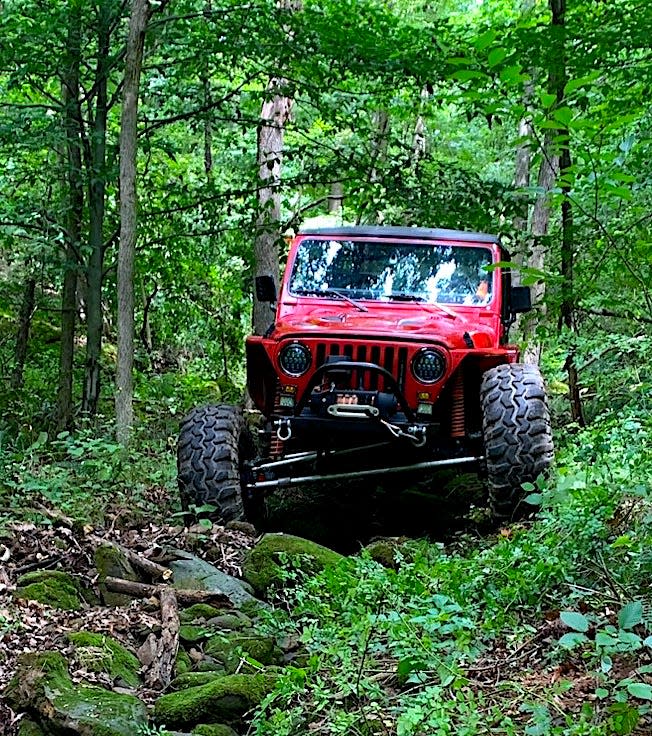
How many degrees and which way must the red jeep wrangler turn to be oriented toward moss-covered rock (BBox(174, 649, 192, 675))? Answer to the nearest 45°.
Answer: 0° — it already faces it

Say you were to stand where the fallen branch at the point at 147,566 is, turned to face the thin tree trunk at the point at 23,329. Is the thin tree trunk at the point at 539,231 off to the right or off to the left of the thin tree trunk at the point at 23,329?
right

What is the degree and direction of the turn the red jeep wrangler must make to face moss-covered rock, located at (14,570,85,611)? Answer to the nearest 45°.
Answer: approximately 45° to its right

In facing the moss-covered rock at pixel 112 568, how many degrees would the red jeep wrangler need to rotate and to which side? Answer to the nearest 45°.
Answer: approximately 45° to its right

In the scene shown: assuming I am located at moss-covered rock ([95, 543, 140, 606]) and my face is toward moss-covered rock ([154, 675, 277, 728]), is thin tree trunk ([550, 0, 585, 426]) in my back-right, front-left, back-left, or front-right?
back-left

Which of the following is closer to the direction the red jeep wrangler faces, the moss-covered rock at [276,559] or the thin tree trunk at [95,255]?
the moss-covered rock

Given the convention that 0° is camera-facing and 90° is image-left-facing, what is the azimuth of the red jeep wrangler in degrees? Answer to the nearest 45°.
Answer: approximately 0°

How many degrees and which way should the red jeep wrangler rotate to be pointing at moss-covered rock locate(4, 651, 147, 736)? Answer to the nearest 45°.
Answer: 0° — it already faces it

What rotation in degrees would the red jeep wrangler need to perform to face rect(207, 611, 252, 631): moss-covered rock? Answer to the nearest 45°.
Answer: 0° — it already faces it

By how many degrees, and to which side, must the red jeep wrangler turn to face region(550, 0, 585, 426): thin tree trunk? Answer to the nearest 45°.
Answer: approximately 135° to its left

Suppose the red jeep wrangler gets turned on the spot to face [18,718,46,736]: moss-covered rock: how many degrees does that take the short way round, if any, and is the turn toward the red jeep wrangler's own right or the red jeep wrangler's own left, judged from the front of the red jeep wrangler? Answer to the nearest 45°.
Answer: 0° — it already faces it
